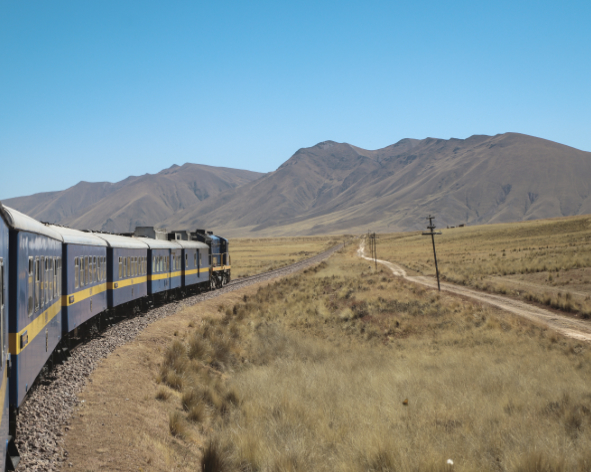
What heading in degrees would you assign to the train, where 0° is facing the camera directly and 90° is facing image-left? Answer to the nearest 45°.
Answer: approximately 225°

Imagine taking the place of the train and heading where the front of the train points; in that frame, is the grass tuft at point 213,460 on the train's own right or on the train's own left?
on the train's own right
